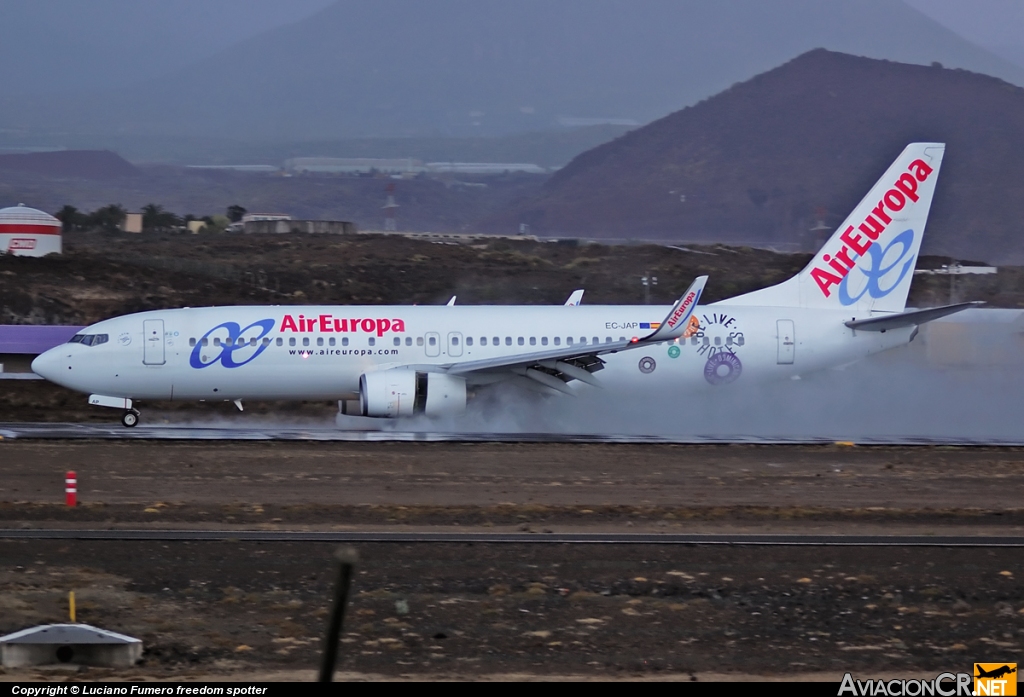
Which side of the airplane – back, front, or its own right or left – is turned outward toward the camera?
left
